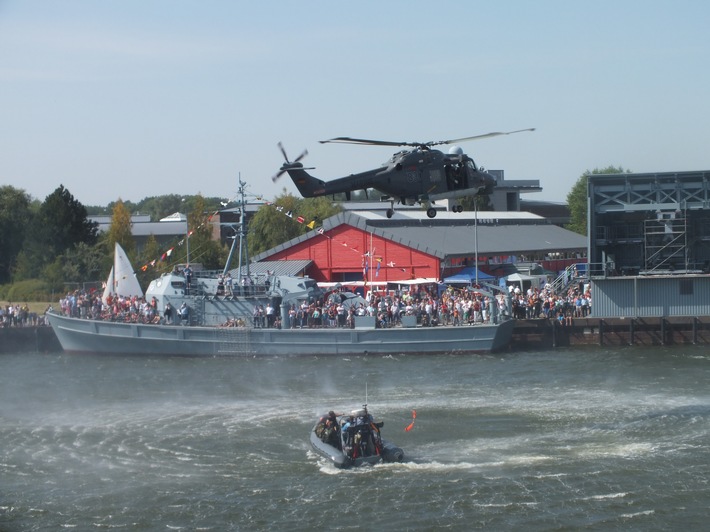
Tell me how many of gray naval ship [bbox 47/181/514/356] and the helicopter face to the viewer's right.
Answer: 1

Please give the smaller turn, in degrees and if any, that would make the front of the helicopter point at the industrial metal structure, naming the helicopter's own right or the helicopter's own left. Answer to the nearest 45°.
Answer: approximately 45° to the helicopter's own left

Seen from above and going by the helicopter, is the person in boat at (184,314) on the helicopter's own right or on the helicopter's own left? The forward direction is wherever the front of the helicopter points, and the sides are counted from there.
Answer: on the helicopter's own left

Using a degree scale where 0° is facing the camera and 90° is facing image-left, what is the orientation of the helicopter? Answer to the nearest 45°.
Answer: approximately 270°

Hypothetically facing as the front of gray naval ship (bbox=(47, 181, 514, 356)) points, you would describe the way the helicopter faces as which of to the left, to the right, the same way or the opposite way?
the opposite way

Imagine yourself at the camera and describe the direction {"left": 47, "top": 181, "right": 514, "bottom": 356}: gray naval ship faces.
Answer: facing to the left of the viewer

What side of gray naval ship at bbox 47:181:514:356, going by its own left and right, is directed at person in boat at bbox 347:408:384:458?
left

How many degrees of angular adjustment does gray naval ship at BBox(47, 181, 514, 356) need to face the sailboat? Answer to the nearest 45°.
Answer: approximately 45° to its right

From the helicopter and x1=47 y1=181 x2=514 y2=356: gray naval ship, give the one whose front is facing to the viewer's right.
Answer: the helicopter

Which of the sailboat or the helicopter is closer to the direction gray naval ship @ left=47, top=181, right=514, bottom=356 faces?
the sailboat
